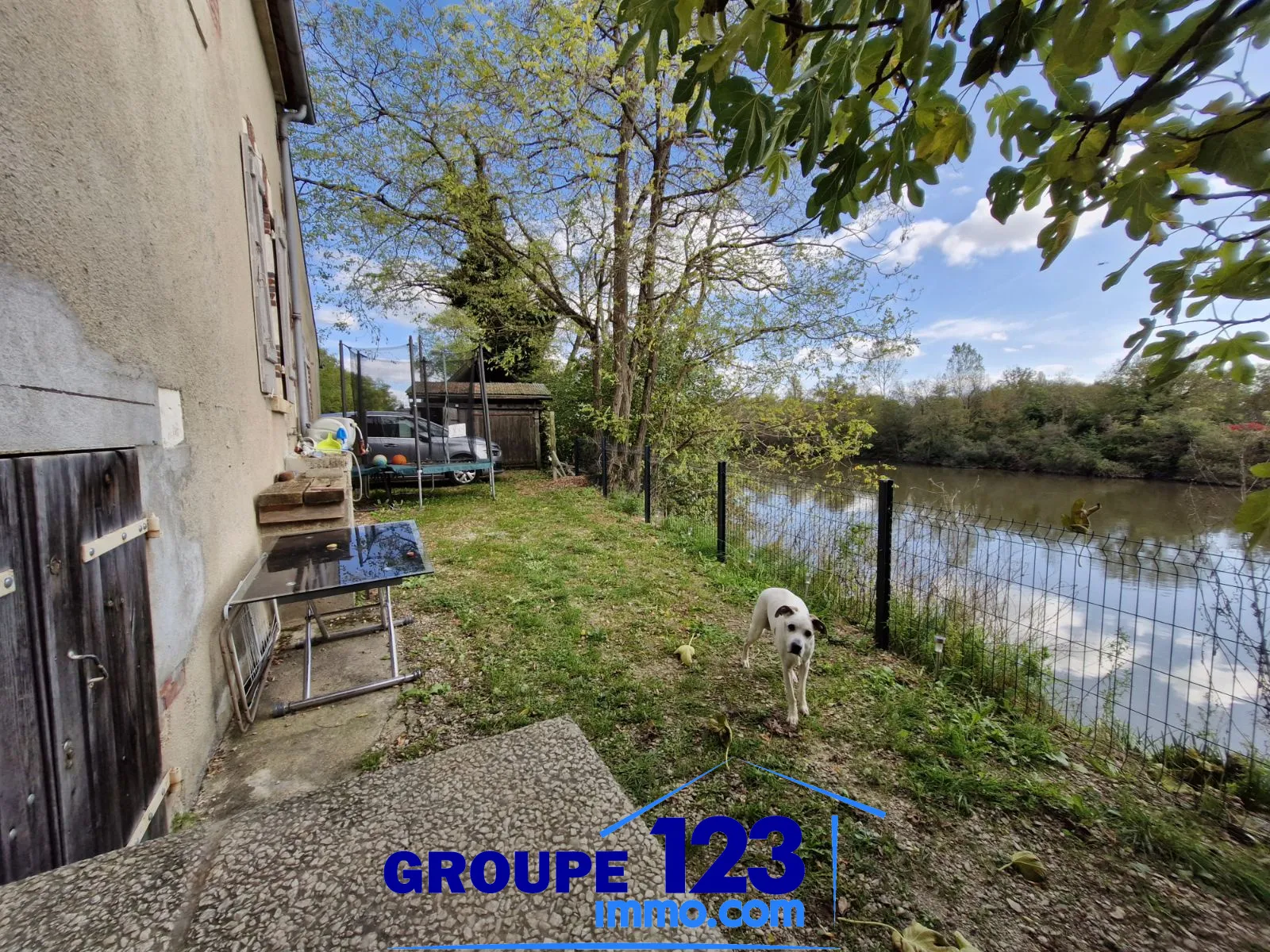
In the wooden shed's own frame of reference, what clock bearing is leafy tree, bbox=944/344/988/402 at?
The leafy tree is roughly at 9 o'clock from the wooden shed.

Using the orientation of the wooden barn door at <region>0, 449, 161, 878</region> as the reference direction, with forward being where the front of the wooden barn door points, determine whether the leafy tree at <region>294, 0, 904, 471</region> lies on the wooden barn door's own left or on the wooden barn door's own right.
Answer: on the wooden barn door's own left

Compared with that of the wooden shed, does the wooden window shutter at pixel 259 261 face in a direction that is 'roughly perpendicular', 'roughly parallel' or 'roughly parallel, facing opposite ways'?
roughly perpendicular

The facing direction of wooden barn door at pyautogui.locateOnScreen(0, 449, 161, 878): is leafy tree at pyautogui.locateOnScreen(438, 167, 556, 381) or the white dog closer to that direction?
the white dog

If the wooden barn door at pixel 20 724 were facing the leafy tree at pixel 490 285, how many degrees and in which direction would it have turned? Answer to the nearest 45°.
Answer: approximately 90° to its left

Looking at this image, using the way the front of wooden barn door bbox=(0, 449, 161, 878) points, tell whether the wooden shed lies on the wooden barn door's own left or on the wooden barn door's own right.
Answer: on the wooden barn door's own left

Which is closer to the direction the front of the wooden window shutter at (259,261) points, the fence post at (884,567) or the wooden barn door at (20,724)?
the fence post

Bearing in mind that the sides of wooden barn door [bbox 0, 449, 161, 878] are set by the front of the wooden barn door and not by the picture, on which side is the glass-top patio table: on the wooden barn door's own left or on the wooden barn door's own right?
on the wooden barn door's own left

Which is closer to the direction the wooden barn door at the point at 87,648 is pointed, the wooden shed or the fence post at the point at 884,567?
the fence post

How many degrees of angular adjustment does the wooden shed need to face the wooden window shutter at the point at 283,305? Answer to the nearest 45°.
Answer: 0° — it already faces it

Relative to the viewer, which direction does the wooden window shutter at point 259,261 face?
to the viewer's right
